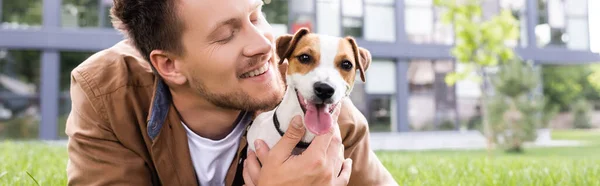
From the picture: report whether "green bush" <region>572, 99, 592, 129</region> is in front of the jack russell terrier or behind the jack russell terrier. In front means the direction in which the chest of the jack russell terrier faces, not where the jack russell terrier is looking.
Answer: behind

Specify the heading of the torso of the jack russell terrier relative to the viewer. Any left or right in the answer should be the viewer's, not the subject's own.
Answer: facing the viewer
